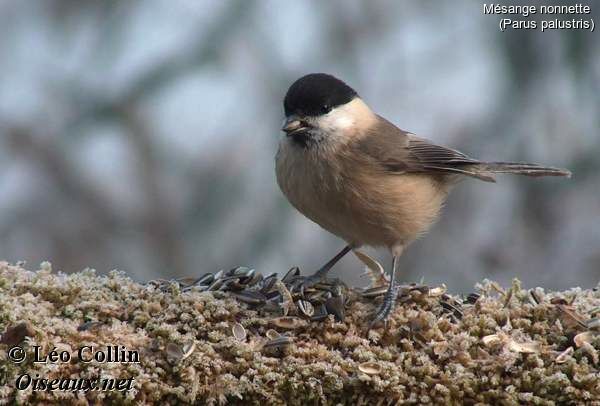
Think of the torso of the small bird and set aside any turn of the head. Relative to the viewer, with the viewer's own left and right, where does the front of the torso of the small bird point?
facing the viewer and to the left of the viewer

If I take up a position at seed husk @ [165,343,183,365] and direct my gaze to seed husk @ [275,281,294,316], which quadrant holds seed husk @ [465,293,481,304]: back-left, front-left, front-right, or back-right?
front-right

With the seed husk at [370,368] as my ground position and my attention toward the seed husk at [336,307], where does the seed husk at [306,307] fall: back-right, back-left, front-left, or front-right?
front-left

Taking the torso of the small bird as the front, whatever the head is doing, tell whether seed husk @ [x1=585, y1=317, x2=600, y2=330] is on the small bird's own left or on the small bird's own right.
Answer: on the small bird's own left

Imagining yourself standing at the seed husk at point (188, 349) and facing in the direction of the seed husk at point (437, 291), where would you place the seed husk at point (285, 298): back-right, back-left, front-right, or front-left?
front-left

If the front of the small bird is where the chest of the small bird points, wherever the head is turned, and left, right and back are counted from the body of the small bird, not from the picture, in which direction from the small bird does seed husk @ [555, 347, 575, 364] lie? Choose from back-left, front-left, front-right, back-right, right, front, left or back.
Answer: left

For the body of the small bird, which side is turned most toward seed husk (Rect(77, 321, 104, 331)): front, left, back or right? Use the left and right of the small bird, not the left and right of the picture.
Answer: front

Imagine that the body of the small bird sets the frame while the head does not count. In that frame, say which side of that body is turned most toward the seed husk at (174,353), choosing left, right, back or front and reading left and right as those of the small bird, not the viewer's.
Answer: front
